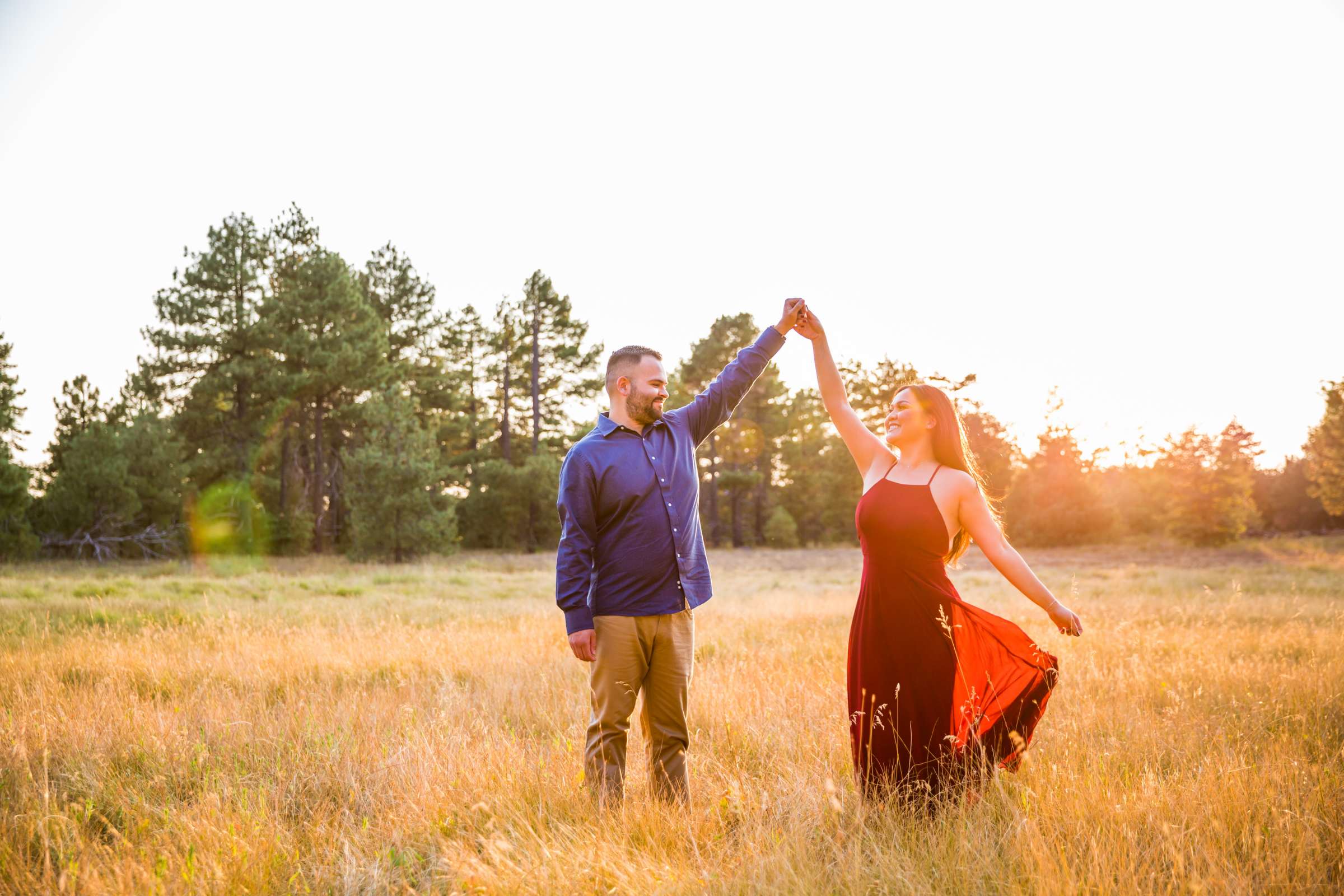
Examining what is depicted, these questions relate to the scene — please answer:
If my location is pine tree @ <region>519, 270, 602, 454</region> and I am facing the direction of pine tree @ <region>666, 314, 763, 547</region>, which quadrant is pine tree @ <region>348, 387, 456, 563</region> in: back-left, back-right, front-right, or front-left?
back-right

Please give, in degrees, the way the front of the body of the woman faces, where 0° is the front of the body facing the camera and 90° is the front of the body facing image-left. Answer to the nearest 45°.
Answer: approximately 45°

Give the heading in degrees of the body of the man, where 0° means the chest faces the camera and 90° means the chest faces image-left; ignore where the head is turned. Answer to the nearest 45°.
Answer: approximately 315°

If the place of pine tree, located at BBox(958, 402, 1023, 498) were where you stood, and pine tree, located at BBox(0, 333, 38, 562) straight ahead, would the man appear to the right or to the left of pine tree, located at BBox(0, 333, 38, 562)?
left

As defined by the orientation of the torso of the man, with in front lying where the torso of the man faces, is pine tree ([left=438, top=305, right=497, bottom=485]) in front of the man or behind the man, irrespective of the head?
behind

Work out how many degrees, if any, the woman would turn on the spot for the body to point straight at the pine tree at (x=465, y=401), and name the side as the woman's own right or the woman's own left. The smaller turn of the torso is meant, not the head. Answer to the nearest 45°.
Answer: approximately 90° to the woman's own right

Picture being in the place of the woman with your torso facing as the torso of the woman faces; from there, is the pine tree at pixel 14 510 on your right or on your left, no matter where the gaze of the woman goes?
on your right

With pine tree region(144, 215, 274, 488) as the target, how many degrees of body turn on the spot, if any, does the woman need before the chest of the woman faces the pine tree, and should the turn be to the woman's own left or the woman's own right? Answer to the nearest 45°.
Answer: approximately 90° to the woman's own right

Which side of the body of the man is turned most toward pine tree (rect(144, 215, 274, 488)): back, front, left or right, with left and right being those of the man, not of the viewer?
back

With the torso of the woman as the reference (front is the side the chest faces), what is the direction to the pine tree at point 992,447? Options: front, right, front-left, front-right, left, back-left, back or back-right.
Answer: back-right
